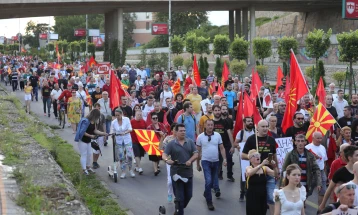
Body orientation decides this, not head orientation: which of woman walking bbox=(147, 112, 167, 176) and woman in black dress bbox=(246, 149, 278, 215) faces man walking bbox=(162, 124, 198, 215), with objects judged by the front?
the woman walking

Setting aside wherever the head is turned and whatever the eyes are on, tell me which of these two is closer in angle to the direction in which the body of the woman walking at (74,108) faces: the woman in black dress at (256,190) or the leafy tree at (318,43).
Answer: the woman in black dress

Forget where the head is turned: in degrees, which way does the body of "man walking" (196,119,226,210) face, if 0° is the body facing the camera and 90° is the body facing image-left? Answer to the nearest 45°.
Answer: approximately 0°

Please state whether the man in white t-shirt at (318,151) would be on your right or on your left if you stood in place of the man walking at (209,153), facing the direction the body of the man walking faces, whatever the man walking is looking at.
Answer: on your left

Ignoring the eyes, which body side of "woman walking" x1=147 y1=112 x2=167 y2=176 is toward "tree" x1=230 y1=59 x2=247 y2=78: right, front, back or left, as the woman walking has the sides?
back

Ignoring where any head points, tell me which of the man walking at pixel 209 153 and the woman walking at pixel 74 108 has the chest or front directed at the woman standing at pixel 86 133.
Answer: the woman walking at pixel 74 108

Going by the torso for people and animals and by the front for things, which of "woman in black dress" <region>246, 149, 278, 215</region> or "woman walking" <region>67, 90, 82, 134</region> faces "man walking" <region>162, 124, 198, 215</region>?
the woman walking

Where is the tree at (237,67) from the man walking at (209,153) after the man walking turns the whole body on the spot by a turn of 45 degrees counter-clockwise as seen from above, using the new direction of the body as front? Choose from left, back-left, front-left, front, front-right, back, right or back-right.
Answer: back-left

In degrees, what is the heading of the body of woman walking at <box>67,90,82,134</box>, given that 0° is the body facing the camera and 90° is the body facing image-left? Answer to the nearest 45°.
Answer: approximately 0°
